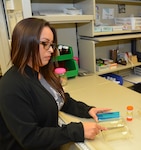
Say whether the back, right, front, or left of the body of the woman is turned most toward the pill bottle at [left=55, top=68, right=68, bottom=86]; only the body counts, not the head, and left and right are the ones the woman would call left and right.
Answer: left

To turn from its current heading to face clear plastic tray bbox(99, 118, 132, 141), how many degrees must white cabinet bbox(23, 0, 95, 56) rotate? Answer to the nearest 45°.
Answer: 0° — it already faces it

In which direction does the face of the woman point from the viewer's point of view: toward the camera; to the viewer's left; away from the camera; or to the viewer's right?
to the viewer's right

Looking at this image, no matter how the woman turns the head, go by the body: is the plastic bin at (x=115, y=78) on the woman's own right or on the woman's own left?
on the woman's own left

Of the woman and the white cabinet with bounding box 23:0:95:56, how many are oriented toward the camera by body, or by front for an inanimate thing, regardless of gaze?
1

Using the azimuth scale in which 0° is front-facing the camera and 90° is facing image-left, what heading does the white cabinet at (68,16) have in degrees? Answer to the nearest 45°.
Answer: approximately 0°

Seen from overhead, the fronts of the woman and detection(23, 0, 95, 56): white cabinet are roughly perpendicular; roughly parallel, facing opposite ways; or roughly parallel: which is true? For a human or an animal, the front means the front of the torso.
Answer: roughly perpendicular

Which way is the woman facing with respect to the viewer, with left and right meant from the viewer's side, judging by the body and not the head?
facing to the right of the viewer

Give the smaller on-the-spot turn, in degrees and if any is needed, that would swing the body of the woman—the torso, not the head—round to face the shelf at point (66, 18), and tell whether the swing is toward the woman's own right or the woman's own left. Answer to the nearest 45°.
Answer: approximately 90° to the woman's own left
